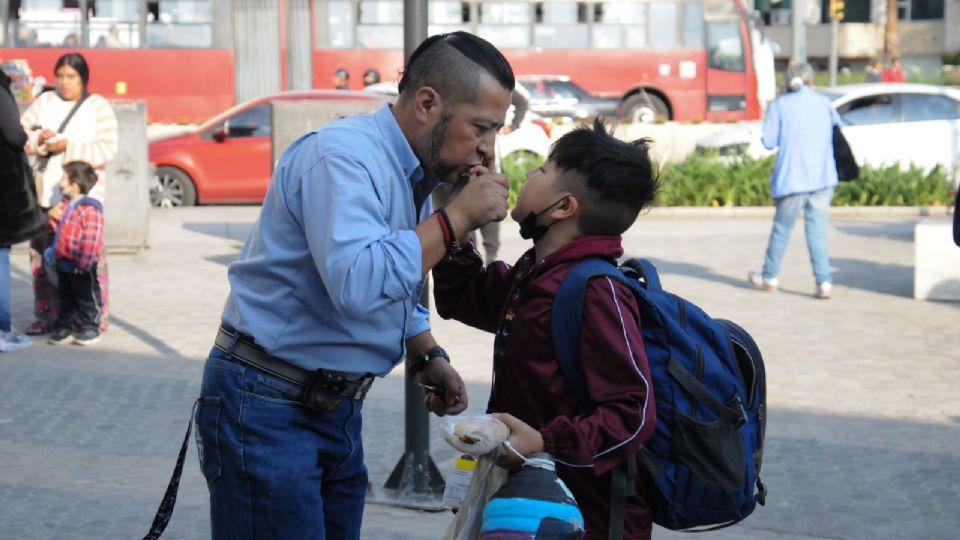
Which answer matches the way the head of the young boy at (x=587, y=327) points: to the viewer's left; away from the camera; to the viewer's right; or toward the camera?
to the viewer's left

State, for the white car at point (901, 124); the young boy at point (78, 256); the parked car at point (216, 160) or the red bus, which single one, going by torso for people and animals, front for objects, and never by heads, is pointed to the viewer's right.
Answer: the red bus

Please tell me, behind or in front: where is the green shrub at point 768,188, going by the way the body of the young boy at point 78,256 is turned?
behind

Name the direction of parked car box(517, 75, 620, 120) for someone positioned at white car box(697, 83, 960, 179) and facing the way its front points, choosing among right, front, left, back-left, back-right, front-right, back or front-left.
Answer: front-right

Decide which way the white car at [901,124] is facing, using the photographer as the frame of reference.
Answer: facing to the left of the viewer

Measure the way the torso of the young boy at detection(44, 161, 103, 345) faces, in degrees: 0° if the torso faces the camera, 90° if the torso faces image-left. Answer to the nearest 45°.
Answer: approximately 90°

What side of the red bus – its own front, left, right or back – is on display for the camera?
right

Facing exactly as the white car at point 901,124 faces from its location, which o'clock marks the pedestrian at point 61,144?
The pedestrian is roughly at 10 o'clock from the white car.

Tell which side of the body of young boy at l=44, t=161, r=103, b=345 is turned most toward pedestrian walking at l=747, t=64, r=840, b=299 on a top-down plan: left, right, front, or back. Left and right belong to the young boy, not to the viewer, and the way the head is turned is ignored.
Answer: back

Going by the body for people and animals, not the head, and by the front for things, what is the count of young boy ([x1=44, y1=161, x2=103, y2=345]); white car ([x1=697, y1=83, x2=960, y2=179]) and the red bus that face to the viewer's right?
1

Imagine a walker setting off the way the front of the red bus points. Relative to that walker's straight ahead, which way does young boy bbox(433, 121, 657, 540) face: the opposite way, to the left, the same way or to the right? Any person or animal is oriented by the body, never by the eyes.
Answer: the opposite way

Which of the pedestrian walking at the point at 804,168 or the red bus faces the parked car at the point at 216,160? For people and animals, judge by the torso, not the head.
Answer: the pedestrian walking

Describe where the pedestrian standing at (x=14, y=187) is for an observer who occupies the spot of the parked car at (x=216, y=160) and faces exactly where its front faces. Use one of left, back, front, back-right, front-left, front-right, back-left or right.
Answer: left

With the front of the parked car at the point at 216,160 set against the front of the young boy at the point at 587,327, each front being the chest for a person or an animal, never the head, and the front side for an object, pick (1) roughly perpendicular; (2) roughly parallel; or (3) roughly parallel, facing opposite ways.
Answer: roughly parallel

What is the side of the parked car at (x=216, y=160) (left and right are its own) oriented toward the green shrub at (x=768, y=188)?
back
